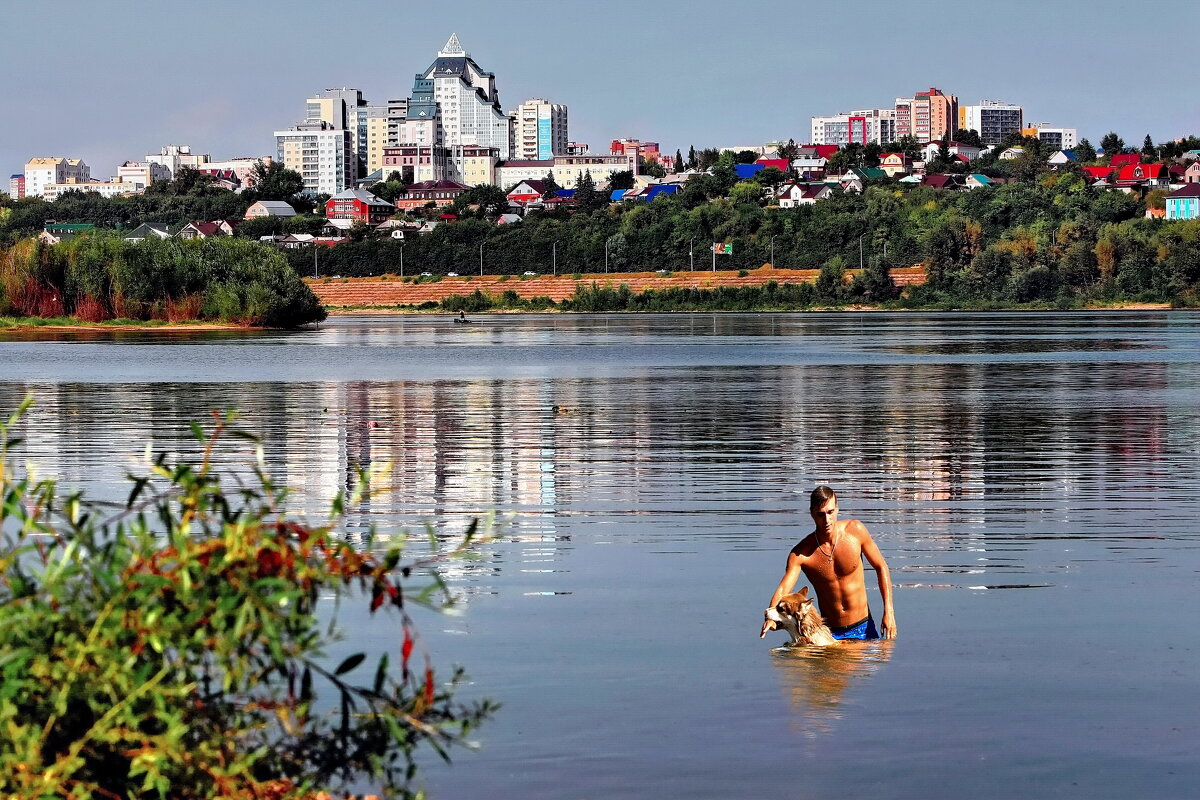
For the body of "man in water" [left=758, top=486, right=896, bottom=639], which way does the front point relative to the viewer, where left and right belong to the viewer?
facing the viewer

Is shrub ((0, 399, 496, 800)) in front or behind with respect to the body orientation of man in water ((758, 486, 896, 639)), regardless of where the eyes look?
in front
